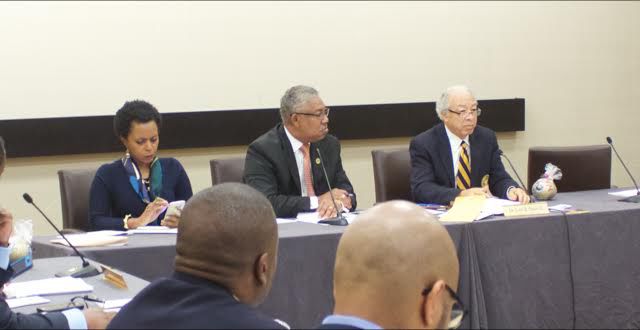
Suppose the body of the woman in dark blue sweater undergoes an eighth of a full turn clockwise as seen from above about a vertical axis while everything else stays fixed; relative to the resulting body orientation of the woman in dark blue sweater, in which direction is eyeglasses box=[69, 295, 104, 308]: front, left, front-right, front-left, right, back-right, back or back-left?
front

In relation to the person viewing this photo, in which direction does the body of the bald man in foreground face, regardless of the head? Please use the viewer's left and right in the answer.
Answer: facing away from the viewer and to the right of the viewer

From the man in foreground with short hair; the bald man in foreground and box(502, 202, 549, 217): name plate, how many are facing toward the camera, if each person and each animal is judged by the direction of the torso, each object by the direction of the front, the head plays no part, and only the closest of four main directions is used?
1

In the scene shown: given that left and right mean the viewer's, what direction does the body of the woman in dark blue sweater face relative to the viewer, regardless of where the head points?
facing the viewer and to the right of the viewer

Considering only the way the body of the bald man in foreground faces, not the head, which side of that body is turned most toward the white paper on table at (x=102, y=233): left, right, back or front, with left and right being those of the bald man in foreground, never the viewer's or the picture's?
left

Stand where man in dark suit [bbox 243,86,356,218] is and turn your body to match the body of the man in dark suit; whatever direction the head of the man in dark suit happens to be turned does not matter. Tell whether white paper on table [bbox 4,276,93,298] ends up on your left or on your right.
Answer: on your right

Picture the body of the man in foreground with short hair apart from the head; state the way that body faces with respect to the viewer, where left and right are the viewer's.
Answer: facing away from the viewer and to the right of the viewer

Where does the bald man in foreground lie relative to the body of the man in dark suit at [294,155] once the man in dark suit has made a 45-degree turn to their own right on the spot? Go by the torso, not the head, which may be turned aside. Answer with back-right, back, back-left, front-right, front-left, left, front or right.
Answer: front

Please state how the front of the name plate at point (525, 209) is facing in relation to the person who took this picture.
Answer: facing the viewer

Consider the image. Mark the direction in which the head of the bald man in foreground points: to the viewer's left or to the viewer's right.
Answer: to the viewer's right

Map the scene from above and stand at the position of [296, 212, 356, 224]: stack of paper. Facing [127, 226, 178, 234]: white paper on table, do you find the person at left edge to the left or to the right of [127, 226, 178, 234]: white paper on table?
left
